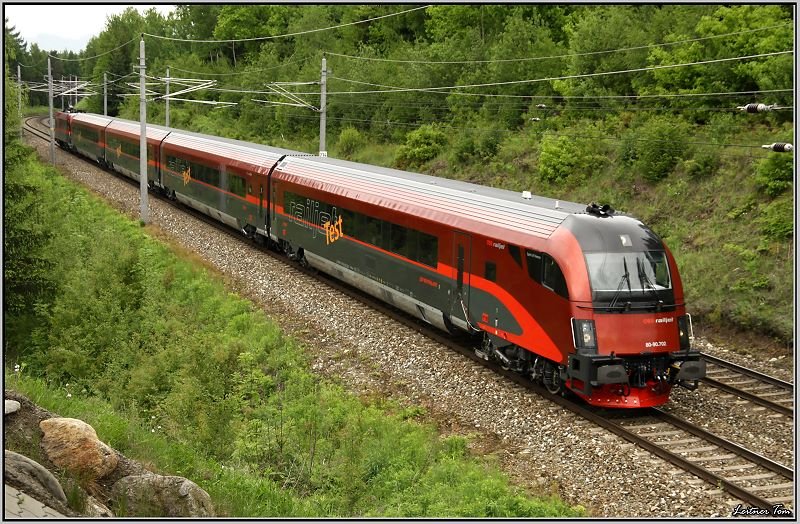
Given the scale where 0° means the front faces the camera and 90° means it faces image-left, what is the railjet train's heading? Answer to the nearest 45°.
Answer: approximately 315°

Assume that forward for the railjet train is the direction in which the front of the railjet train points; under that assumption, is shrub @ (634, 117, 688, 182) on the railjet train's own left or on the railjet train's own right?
on the railjet train's own left

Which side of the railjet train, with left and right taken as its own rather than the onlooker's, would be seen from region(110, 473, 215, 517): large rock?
right

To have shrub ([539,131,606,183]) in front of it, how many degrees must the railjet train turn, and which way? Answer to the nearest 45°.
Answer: approximately 135° to its left

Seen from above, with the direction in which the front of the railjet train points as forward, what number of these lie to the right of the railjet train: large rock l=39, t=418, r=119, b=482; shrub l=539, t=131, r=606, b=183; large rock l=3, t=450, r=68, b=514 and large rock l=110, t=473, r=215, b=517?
3

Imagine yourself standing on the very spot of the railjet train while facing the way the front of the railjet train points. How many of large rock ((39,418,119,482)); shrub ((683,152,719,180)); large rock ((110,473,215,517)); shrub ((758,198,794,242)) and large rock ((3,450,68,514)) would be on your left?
2

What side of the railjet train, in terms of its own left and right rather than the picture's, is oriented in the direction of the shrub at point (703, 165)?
left

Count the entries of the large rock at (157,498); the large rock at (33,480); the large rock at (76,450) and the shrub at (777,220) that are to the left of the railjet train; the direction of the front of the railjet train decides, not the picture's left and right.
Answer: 1

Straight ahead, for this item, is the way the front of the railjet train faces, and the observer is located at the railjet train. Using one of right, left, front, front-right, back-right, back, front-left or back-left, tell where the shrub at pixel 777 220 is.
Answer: left

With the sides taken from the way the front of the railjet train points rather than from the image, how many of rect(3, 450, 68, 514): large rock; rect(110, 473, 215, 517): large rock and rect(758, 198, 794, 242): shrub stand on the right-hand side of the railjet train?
2

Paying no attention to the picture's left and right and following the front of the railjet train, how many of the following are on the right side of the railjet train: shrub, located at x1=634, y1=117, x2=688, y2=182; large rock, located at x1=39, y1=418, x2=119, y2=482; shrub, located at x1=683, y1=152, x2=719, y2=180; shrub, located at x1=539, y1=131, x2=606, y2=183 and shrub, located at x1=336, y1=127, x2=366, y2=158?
1

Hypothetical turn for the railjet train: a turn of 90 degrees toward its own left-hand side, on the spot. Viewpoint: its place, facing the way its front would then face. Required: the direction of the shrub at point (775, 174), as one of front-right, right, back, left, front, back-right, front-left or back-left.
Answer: front

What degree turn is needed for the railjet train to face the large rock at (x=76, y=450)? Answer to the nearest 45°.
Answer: approximately 90° to its right

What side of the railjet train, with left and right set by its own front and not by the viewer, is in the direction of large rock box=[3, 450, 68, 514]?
right

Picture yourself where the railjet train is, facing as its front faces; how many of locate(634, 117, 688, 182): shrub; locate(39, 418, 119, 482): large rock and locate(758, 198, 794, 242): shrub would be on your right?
1

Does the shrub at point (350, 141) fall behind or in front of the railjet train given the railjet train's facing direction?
behind
